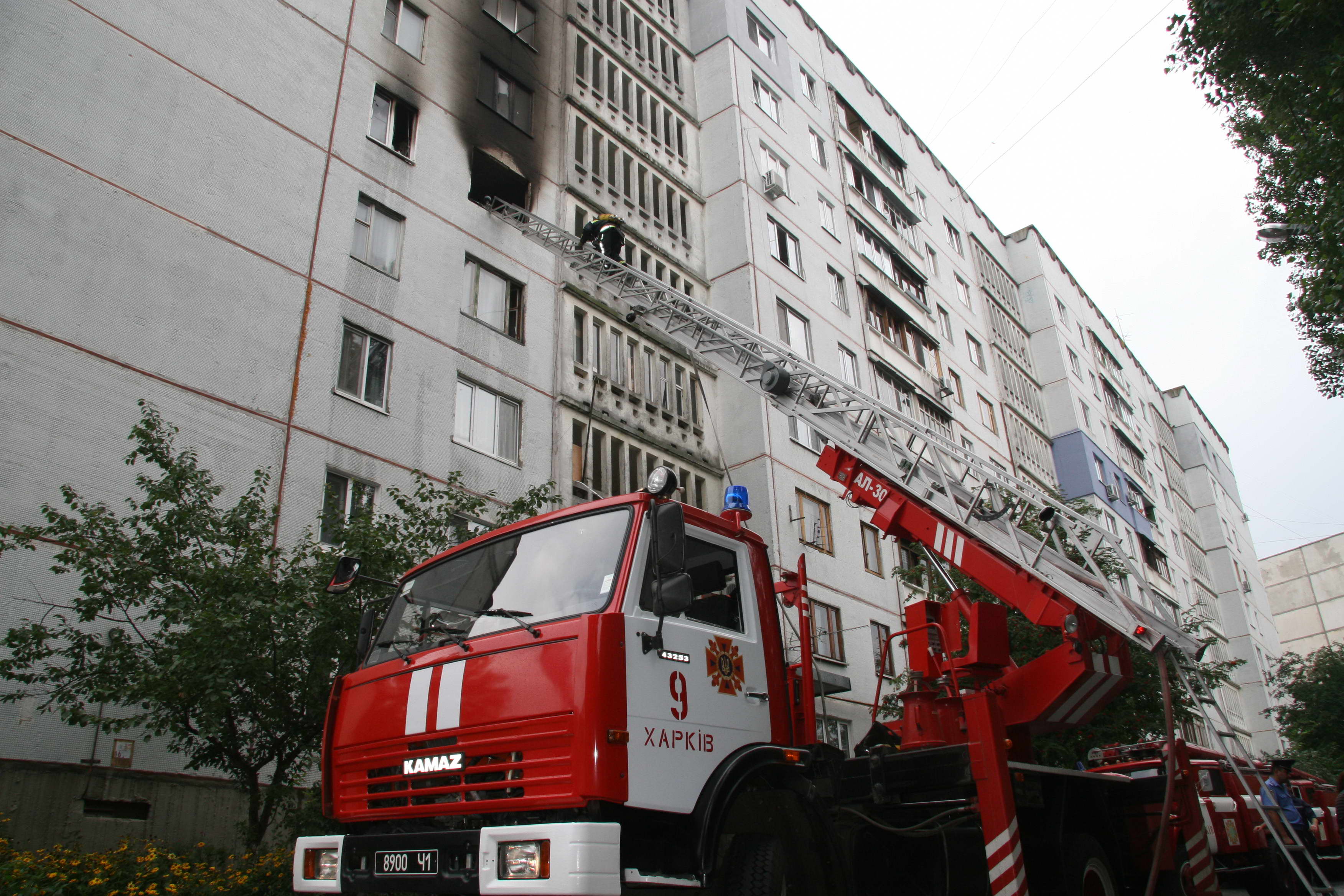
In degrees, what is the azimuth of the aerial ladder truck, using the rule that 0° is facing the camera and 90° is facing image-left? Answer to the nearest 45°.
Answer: approximately 45°

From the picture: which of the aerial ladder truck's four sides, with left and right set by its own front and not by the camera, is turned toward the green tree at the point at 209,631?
right

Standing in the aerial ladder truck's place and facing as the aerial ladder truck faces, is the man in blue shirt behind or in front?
behind

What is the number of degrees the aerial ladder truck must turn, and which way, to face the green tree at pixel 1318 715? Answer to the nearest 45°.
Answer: approximately 180°

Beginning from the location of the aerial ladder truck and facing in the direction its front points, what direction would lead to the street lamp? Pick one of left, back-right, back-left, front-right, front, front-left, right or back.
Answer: back

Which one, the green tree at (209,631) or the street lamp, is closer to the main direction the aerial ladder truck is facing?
the green tree
